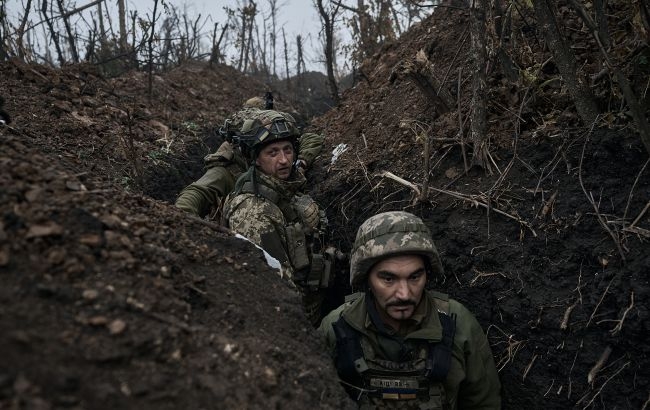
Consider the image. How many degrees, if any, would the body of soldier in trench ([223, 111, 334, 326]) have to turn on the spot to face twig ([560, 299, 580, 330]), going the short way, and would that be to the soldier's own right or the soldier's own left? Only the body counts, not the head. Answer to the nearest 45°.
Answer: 0° — they already face it

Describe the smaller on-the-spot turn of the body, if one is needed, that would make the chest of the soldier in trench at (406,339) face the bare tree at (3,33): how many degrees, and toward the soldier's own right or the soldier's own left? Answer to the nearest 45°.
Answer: approximately 135° to the soldier's own right

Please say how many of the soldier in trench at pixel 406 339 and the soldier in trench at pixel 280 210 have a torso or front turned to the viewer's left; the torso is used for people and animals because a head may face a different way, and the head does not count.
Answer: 0

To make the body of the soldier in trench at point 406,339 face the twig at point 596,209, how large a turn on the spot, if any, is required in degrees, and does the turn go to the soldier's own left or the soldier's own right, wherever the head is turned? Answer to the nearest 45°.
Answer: approximately 90° to the soldier's own left

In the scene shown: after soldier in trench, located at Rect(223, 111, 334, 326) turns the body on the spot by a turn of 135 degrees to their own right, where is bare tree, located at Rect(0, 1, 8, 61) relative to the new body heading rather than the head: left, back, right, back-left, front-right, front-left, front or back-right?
front-right

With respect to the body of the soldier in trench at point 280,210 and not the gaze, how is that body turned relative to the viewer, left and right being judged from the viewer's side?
facing the viewer and to the right of the viewer

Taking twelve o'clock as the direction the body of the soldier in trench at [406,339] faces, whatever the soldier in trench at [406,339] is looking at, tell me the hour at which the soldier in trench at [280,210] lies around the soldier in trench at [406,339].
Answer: the soldier in trench at [280,210] is roughly at 5 o'clock from the soldier in trench at [406,339].

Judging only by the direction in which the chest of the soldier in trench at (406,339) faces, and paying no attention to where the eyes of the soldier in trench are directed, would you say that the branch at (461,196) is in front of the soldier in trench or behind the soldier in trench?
behind

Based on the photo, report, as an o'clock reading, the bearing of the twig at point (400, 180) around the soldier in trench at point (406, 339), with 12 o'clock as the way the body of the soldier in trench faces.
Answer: The twig is roughly at 6 o'clock from the soldier in trench.

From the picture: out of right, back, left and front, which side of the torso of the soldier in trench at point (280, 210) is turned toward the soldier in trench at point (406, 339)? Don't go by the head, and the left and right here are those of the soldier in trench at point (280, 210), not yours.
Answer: front

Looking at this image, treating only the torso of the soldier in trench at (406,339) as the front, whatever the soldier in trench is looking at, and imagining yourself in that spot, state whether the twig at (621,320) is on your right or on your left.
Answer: on your left

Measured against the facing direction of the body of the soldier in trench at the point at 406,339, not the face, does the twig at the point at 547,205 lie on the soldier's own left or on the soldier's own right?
on the soldier's own left

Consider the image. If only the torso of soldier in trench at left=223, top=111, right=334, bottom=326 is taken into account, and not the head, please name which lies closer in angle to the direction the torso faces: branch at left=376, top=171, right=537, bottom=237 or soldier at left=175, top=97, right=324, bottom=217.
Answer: the branch

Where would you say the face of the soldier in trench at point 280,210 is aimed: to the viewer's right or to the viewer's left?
to the viewer's right

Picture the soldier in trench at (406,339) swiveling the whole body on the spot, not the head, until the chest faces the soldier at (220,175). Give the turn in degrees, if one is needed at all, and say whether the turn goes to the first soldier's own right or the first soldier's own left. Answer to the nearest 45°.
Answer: approximately 135° to the first soldier's own right

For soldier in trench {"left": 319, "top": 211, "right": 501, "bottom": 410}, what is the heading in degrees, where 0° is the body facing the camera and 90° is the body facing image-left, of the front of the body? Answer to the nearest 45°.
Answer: approximately 0°
